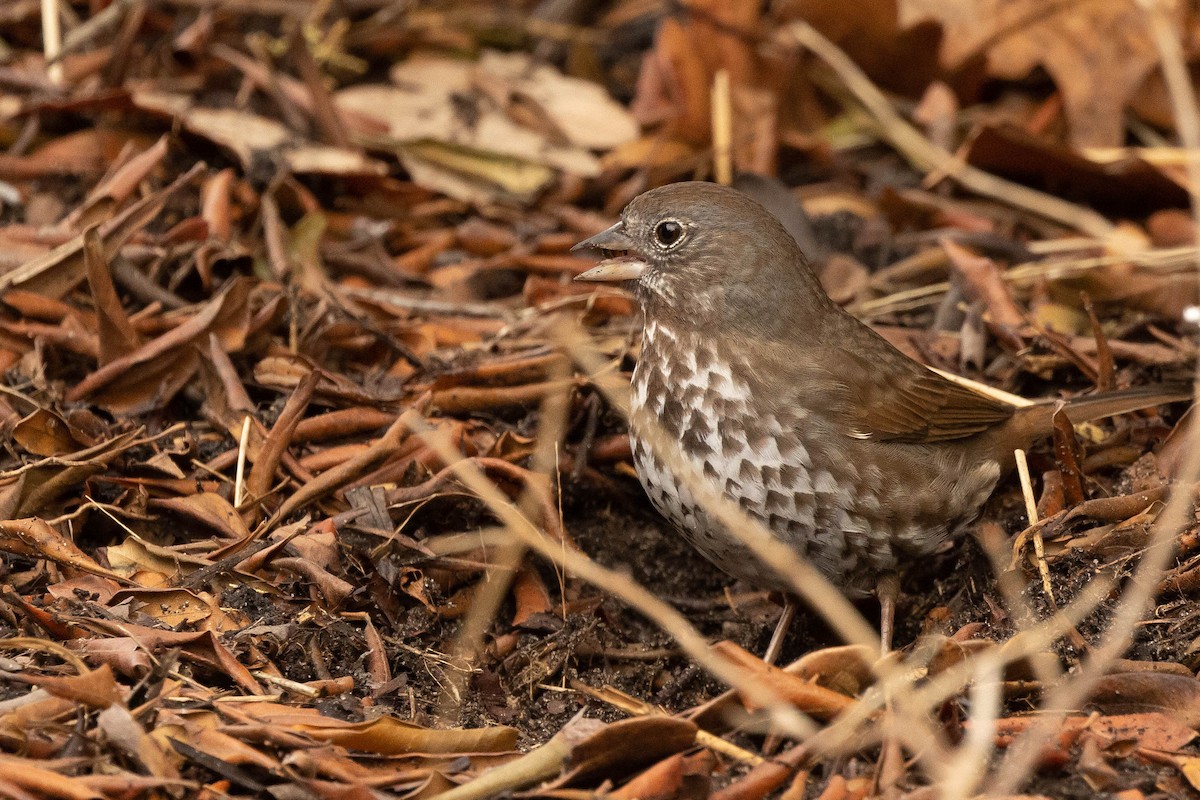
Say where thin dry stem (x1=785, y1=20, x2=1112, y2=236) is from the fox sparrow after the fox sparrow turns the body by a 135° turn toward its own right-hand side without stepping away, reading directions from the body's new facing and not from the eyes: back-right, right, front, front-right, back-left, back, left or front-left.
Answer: front-left

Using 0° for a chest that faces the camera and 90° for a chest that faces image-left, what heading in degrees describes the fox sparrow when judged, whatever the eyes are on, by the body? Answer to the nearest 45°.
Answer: approximately 90°

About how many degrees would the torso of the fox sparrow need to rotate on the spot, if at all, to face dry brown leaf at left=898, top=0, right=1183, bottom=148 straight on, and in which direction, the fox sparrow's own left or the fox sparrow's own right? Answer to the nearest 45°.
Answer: approximately 90° to the fox sparrow's own right
